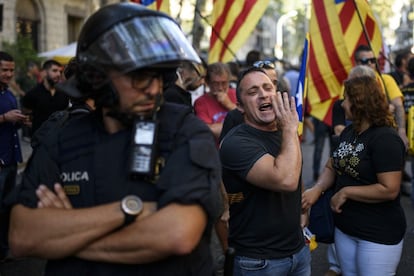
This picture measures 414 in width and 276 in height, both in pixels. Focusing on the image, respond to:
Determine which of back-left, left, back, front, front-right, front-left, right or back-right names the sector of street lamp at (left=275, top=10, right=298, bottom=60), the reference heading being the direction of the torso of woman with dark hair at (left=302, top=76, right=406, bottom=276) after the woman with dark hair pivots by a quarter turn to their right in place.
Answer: front-right

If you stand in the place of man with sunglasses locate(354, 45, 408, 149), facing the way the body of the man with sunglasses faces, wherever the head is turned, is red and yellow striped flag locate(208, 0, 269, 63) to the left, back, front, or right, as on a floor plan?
right

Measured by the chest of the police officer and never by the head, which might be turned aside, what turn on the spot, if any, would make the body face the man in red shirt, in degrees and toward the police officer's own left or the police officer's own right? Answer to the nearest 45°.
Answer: approximately 180°

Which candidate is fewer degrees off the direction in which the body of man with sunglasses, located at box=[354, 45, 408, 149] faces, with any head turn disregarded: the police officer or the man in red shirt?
the police officer

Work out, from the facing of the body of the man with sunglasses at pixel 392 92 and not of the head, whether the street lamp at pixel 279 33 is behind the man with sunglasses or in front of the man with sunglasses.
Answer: behind

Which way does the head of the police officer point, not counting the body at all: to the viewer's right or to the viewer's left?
to the viewer's right

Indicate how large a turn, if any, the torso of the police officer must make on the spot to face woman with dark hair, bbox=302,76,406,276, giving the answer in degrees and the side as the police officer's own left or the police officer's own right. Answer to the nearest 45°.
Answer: approximately 135° to the police officer's own left

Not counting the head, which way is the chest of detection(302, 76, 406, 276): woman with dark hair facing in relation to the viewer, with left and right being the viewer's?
facing the viewer and to the left of the viewer

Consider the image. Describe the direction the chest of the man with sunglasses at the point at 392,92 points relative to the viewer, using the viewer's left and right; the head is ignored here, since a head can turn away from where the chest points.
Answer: facing the viewer

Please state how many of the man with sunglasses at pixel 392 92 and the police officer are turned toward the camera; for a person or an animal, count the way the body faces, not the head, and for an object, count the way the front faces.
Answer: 2

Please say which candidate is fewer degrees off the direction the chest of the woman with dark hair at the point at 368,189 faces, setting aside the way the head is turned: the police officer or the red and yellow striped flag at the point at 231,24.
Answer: the police officer

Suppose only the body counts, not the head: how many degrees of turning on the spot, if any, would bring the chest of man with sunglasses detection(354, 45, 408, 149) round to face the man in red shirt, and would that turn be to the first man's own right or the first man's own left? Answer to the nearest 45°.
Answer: approximately 45° to the first man's own right

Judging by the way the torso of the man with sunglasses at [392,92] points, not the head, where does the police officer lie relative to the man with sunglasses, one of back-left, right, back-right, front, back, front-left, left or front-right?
front

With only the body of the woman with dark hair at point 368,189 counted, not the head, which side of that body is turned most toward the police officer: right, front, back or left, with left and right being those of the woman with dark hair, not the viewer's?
front

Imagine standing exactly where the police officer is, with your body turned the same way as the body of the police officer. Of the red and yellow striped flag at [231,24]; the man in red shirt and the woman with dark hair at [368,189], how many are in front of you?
0

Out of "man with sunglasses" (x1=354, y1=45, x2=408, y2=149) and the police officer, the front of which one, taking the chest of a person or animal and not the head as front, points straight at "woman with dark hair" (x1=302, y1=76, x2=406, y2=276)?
the man with sunglasses
